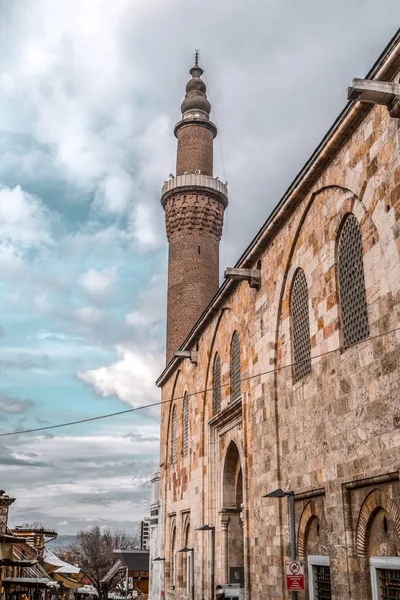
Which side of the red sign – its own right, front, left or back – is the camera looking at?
front

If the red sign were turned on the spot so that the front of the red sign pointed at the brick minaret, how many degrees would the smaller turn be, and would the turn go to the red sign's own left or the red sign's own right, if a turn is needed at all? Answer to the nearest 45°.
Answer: approximately 180°
